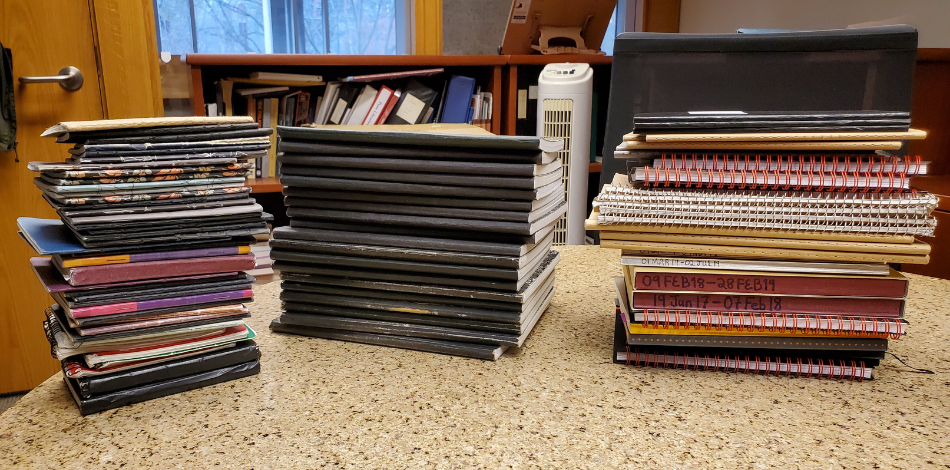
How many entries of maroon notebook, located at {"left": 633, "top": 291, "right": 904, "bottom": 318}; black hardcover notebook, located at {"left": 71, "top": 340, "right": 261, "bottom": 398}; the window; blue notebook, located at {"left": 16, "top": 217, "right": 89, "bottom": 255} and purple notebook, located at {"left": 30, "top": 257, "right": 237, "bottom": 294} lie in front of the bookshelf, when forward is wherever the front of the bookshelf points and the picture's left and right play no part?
4

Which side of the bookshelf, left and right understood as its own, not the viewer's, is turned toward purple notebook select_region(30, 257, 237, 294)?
front

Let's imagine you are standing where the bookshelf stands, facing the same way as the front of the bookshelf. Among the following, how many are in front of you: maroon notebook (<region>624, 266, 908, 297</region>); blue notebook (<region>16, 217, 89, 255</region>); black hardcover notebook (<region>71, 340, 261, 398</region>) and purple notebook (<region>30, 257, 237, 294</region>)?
4

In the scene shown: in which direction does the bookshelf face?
toward the camera

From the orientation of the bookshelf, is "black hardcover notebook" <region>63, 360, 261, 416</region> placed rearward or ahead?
ahead

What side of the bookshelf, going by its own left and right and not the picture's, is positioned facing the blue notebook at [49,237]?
front

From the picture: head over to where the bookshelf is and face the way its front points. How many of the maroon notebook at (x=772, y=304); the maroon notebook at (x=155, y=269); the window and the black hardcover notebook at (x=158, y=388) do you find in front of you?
3

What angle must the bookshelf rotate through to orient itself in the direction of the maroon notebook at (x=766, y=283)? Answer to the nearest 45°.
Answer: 0° — it already faces it

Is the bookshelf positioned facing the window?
no

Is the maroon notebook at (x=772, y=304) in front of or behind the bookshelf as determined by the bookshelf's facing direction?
in front

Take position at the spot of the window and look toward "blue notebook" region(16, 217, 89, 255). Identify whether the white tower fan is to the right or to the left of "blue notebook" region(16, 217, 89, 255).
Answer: left

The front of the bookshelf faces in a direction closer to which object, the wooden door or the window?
the wooden door

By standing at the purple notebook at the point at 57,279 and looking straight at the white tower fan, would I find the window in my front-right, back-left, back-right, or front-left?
front-left

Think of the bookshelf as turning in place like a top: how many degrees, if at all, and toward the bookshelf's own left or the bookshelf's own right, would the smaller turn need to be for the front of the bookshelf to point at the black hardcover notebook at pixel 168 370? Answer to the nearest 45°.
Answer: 0° — it already faces it

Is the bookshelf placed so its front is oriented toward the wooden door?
no
